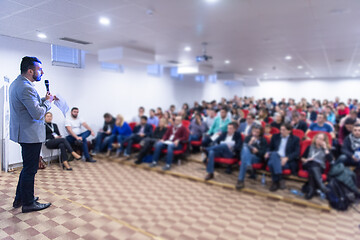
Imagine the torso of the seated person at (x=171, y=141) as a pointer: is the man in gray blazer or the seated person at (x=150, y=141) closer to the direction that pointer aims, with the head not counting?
the man in gray blazer

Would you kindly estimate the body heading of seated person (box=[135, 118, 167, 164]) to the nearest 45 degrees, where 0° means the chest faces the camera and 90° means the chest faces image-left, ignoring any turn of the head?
approximately 45°

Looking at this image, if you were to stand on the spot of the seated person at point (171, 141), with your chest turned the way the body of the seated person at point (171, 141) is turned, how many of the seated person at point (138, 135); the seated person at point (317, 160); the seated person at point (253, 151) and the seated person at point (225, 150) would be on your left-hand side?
3

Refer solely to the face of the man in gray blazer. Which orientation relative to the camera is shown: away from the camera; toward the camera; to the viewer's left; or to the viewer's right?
to the viewer's right

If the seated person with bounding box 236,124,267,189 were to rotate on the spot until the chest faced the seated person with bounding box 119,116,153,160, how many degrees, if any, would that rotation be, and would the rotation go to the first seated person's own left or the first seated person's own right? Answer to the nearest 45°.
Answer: approximately 45° to the first seated person's own right

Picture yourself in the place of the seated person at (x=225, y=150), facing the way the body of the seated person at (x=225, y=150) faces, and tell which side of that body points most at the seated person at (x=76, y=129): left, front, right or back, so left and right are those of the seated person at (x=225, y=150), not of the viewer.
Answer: right

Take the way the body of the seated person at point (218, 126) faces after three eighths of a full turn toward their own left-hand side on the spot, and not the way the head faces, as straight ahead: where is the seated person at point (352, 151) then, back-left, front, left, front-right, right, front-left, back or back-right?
front-right

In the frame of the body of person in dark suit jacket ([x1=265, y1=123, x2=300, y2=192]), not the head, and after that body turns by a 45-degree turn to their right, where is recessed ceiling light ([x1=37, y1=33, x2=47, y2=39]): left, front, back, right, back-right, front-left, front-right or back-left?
front-left

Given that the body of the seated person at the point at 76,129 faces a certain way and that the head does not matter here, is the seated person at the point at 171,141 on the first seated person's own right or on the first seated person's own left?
on the first seated person's own left

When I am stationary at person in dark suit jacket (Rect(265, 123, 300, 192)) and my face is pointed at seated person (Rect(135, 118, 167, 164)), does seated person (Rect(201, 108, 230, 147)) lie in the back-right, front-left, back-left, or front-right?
front-right

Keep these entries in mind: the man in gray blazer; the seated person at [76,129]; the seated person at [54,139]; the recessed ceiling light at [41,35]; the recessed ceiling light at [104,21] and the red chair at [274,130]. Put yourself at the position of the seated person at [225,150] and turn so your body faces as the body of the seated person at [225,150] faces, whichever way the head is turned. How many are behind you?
1

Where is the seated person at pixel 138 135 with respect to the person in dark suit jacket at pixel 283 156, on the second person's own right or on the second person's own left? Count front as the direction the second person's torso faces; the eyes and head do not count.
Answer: on the second person's own right

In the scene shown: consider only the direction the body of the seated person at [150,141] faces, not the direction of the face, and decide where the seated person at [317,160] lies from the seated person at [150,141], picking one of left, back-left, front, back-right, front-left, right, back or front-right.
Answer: left

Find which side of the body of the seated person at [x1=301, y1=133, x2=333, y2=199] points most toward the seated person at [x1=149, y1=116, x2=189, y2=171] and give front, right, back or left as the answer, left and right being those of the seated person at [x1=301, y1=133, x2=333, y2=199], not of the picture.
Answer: right

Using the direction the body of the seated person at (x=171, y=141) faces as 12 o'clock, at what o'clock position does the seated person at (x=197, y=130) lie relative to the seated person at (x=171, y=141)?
the seated person at (x=197, y=130) is roughly at 6 o'clock from the seated person at (x=171, y=141).

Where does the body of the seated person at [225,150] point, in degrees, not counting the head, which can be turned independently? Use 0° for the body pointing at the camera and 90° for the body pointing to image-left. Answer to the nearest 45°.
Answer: approximately 45°

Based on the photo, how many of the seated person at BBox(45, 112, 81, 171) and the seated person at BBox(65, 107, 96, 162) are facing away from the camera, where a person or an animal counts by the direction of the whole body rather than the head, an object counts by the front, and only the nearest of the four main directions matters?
0

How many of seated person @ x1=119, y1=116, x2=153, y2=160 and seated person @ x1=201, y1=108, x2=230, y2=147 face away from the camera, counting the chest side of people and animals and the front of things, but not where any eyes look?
0
